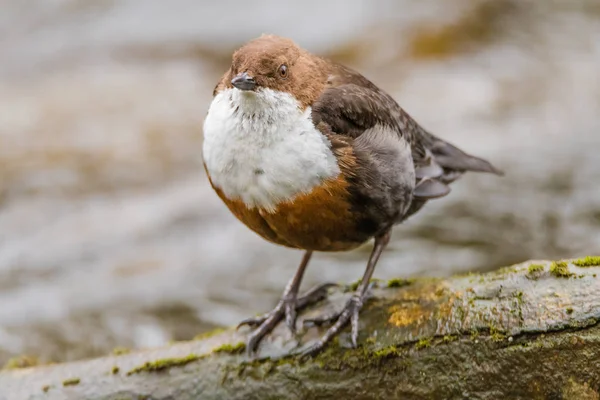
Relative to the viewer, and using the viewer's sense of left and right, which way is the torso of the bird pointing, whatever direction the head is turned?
facing the viewer and to the left of the viewer
